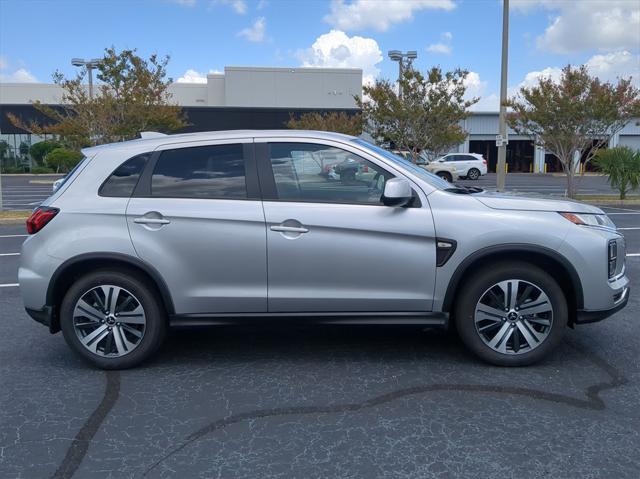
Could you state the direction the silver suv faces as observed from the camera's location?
facing to the right of the viewer

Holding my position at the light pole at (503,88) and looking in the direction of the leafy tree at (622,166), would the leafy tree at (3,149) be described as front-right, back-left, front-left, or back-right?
back-left

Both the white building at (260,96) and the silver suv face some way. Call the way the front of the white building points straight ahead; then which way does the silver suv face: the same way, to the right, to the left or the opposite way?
to the left

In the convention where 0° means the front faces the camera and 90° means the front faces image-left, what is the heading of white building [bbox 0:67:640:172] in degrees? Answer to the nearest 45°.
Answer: approximately 0°

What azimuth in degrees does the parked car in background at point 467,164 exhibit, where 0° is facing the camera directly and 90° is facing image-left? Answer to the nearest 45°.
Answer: approximately 90°

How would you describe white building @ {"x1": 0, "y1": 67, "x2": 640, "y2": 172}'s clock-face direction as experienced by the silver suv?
The white building is roughly at 9 o'clock from the silver suv.

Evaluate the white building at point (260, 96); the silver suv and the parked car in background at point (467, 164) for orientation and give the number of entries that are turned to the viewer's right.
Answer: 1

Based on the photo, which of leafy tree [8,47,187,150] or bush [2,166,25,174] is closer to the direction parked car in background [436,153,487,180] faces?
the bush
